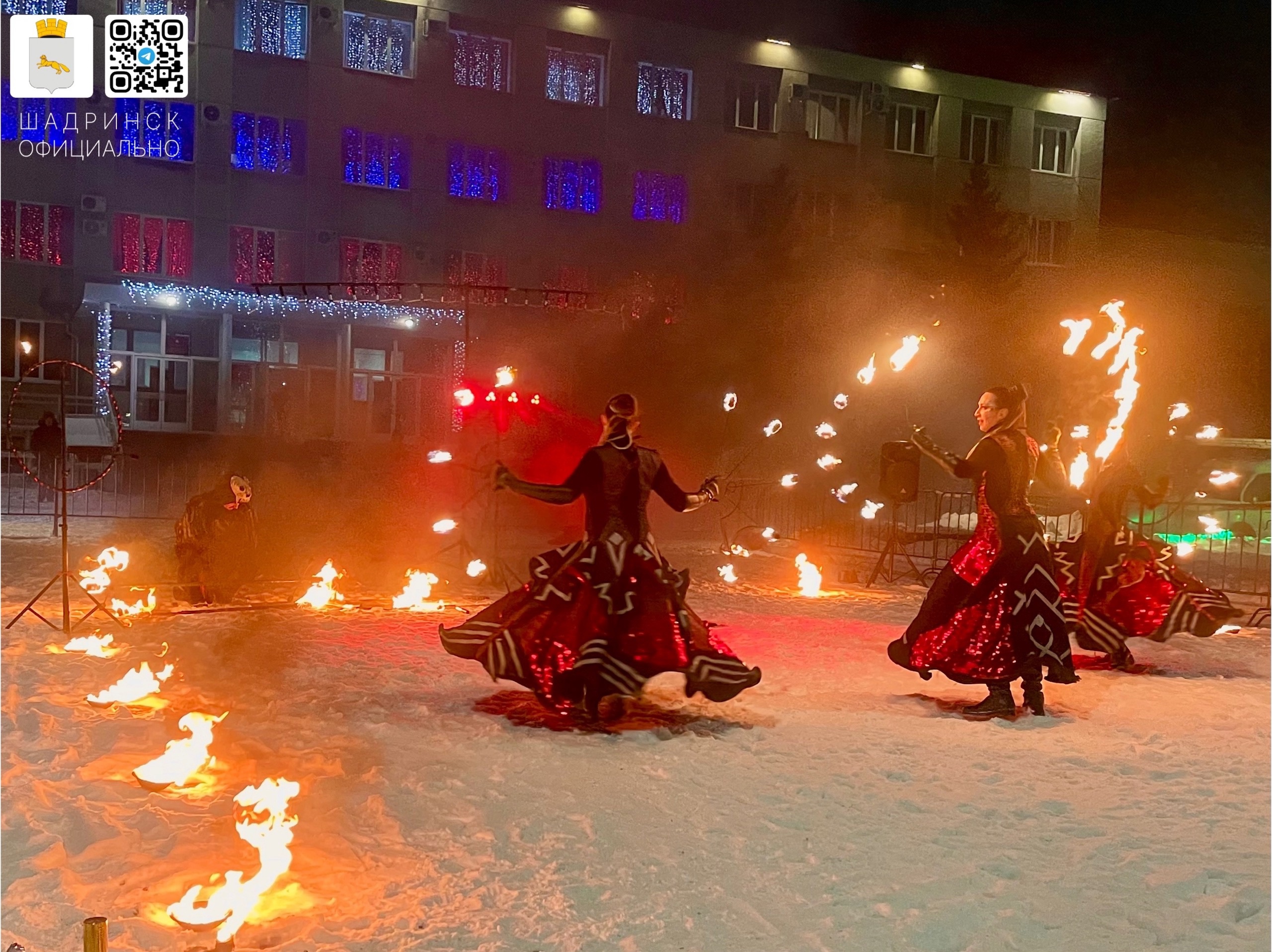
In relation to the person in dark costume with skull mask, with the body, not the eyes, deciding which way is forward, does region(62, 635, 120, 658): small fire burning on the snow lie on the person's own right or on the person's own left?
on the person's own right

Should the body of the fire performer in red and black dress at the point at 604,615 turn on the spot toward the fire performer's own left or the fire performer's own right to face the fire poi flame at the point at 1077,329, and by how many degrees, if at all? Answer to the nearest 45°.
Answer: approximately 45° to the fire performer's own right

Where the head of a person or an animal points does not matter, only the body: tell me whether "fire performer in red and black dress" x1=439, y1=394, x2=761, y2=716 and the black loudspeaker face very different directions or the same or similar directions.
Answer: very different directions

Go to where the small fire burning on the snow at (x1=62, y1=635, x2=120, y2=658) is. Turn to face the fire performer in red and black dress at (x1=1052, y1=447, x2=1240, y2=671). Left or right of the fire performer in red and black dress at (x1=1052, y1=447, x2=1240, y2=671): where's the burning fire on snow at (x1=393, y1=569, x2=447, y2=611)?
left

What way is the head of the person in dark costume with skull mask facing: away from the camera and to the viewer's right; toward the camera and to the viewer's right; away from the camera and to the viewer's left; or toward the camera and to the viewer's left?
toward the camera and to the viewer's right

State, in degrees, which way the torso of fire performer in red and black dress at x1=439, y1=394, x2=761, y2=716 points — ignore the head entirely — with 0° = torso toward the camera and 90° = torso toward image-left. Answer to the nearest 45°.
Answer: approximately 180°

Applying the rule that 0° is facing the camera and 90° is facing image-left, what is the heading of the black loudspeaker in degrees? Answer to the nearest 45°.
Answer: approximately 0°

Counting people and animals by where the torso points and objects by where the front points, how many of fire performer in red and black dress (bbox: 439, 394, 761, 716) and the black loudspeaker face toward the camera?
1

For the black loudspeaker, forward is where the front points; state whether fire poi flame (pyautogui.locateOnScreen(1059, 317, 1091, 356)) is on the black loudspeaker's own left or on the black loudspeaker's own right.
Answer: on the black loudspeaker's own left
